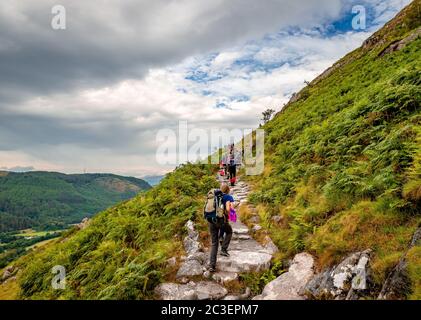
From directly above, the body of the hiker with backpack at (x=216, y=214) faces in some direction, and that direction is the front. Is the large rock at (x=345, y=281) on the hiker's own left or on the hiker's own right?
on the hiker's own right

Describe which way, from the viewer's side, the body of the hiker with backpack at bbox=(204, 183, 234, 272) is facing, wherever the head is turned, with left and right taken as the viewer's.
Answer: facing away from the viewer and to the right of the viewer

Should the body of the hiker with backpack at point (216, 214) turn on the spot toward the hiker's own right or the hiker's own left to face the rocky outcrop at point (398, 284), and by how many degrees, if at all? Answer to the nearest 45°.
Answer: approximately 90° to the hiker's own right

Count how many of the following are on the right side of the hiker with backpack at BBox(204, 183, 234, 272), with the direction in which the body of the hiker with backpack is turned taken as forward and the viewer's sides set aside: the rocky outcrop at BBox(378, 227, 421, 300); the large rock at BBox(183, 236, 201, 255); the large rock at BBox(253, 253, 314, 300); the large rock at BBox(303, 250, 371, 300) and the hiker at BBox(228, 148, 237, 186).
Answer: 3

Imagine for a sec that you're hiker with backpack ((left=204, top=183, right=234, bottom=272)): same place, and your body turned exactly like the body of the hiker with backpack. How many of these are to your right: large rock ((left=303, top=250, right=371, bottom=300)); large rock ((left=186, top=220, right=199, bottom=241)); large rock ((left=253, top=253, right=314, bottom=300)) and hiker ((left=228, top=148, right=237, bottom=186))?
2

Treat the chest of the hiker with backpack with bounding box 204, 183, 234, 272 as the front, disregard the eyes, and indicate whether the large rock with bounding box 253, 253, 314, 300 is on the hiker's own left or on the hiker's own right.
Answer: on the hiker's own right

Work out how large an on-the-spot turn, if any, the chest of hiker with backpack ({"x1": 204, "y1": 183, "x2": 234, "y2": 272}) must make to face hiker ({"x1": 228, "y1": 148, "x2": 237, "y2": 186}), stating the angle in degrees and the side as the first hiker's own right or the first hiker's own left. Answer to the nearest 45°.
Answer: approximately 45° to the first hiker's own left

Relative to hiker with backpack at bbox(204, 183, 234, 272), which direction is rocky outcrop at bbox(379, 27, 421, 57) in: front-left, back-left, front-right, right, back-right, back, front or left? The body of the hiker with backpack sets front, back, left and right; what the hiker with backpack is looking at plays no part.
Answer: front

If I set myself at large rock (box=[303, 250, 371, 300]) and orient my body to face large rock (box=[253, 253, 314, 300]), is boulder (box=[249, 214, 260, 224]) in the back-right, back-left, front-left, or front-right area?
front-right

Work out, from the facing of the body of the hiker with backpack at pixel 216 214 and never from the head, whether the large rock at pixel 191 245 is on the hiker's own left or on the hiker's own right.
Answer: on the hiker's own left
